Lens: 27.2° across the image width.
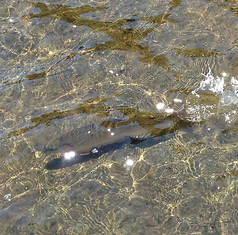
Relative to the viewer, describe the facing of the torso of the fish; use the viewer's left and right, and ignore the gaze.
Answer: facing to the left of the viewer
